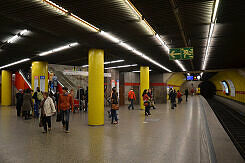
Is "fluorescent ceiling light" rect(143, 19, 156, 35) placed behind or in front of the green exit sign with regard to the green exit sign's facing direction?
in front

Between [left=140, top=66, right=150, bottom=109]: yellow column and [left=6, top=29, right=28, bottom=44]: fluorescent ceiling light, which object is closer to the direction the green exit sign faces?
the fluorescent ceiling light

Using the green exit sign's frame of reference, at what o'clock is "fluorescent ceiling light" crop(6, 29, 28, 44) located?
The fluorescent ceiling light is roughly at 2 o'clock from the green exit sign.

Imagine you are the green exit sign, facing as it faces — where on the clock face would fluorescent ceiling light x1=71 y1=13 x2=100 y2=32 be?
The fluorescent ceiling light is roughly at 1 o'clock from the green exit sign.

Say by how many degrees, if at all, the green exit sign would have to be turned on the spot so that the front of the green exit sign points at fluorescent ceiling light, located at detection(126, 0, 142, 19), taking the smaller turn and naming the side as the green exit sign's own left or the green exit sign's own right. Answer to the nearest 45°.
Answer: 0° — it already faces it

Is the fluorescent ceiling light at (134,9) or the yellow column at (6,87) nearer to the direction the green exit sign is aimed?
the fluorescent ceiling light

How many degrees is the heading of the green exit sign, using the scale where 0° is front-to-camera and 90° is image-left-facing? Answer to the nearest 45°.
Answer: approximately 0°
